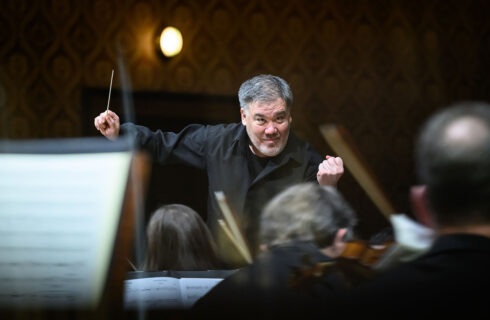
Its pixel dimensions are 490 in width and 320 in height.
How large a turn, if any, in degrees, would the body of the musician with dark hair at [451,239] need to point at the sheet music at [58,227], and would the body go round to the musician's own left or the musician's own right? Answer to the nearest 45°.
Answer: approximately 90° to the musician's own left

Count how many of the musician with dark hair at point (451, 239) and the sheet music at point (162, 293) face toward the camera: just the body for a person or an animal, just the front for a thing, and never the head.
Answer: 1

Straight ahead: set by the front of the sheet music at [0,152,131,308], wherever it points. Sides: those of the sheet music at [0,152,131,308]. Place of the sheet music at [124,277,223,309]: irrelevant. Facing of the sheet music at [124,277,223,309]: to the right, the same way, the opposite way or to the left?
the same way

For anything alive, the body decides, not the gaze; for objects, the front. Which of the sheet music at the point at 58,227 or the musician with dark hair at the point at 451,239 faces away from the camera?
the musician with dark hair

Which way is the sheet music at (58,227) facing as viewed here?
toward the camera

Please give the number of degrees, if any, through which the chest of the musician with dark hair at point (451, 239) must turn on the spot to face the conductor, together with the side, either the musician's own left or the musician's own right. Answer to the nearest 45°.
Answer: approximately 45° to the musician's own left

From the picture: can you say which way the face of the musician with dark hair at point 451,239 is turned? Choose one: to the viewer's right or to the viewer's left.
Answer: to the viewer's left

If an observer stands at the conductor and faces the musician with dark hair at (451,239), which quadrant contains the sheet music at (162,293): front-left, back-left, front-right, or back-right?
front-right

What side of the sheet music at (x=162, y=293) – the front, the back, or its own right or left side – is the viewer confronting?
front

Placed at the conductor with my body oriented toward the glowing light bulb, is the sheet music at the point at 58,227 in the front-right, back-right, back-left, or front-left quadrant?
back-left

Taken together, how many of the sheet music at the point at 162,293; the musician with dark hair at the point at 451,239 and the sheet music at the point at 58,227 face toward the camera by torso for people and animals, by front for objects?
2

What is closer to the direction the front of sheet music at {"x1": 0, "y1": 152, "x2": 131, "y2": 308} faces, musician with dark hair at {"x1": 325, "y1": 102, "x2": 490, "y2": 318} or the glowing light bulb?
the musician with dark hair

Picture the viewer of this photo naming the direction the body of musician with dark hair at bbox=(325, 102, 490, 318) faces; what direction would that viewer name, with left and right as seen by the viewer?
facing away from the viewer

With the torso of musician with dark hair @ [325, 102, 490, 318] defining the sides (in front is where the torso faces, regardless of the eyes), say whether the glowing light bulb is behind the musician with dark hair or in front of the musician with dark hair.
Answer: in front

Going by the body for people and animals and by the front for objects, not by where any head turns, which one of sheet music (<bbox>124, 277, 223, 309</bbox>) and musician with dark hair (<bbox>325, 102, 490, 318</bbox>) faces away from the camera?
the musician with dark hair
